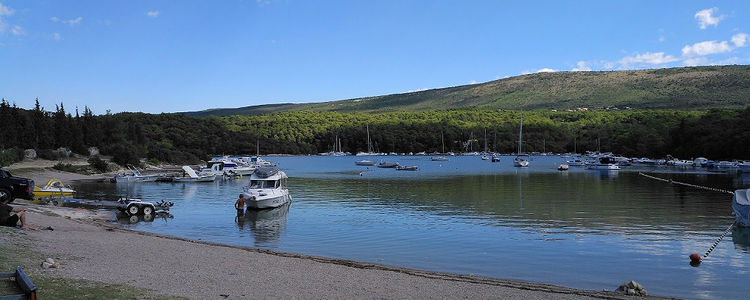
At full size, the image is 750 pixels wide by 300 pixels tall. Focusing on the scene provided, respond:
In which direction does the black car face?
to the viewer's left

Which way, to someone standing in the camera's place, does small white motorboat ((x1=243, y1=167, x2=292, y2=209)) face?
facing the viewer and to the left of the viewer

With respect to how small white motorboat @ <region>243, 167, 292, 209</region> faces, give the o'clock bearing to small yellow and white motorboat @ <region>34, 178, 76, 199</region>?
small yellow and white motorboat @ <region>34, 178, 76, 199</region> is roughly at 2 o'clock from small white motorboat @ <region>243, 167, 292, 209</region>.

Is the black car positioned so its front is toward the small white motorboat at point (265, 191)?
no

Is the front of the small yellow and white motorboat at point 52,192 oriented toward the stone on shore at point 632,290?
no

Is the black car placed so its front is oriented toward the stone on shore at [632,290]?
no

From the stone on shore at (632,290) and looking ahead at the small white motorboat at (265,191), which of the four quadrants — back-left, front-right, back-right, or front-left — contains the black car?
front-left

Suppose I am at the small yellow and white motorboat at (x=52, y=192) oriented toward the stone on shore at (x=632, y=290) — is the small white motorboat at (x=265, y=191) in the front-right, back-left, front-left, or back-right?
front-left

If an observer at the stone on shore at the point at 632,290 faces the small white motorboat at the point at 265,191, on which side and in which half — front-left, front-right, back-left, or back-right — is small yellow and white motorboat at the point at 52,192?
front-left

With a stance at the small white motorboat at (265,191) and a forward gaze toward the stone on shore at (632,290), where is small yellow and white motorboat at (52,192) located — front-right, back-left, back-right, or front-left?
back-right
